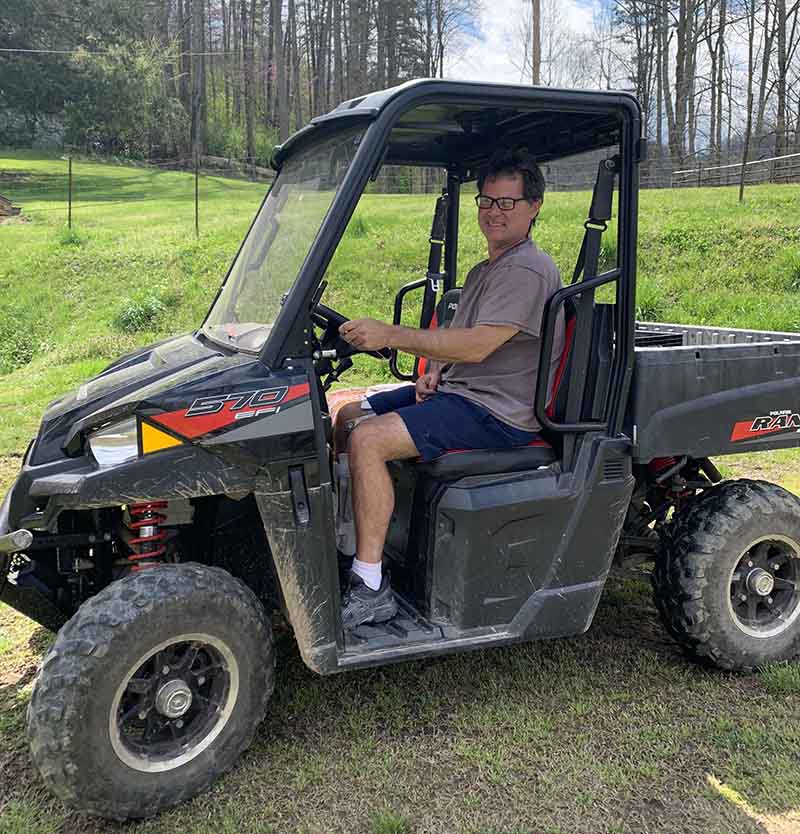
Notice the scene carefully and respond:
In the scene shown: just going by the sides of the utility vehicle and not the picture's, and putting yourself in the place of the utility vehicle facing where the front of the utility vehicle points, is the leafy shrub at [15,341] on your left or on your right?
on your right

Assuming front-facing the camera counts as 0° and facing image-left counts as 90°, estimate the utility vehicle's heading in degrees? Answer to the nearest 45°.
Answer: approximately 45°

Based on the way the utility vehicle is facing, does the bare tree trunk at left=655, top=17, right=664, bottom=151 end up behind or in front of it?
behind

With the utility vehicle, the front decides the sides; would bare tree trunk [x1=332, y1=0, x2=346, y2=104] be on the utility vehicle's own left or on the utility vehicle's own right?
on the utility vehicle's own right

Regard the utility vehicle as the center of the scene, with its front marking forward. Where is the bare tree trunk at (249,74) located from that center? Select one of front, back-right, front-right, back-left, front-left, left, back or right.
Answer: back-right

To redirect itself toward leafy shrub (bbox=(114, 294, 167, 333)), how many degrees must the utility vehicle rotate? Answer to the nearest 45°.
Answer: approximately 135° to its right

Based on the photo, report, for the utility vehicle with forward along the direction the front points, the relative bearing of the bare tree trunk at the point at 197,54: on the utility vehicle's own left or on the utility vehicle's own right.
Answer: on the utility vehicle's own right

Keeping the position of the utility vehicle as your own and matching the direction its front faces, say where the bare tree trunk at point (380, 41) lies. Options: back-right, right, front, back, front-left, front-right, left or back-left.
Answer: back-right
